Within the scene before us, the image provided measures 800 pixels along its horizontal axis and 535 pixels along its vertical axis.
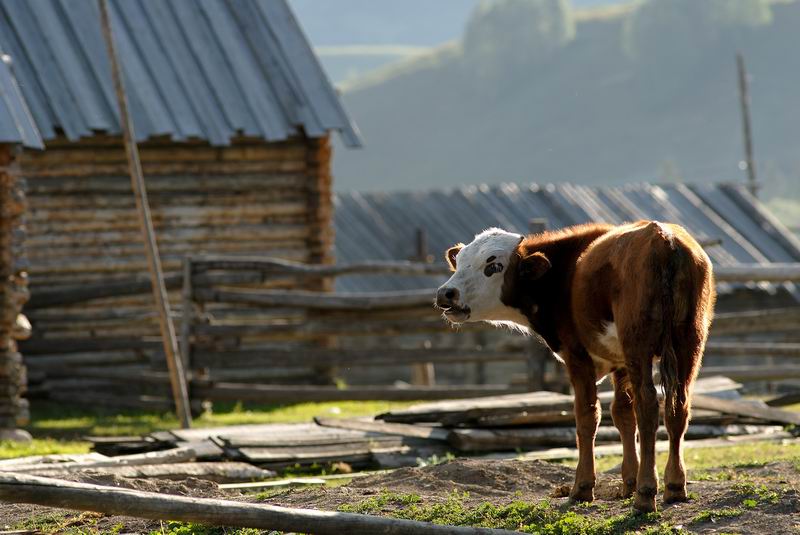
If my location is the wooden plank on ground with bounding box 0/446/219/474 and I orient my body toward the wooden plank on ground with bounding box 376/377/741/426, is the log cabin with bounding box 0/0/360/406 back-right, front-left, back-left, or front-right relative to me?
front-left

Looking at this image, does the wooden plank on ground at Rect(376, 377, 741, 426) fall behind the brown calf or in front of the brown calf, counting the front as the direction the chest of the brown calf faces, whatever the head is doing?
in front

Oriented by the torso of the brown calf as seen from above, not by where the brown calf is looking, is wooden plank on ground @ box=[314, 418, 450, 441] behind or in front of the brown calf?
in front

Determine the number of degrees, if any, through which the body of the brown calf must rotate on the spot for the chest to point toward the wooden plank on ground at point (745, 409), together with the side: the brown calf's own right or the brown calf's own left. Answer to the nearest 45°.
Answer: approximately 45° to the brown calf's own right

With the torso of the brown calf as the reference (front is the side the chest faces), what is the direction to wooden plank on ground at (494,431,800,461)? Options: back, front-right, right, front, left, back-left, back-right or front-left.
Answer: front-right

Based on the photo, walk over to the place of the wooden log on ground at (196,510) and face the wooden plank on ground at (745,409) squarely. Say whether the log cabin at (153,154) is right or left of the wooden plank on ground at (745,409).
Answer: left

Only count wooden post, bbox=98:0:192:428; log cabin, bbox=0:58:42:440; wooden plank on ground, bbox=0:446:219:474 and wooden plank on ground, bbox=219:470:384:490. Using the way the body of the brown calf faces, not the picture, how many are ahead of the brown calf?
4

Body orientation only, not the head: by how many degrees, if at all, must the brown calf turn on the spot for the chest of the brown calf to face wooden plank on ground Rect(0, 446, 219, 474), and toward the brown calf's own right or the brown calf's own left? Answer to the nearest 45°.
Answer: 0° — it already faces it

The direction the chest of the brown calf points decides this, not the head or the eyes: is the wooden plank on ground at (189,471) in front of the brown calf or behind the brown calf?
in front

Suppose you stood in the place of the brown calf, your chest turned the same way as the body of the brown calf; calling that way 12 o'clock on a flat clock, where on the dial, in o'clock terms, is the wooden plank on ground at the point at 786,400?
The wooden plank on ground is roughly at 2 o'clock from the brown calf.

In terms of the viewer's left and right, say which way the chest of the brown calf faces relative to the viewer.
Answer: facing away from the viewer and to the left of the viewer
